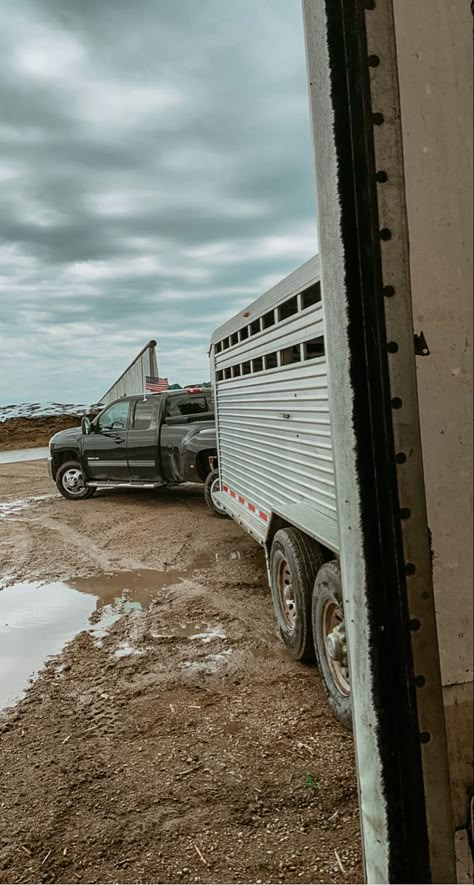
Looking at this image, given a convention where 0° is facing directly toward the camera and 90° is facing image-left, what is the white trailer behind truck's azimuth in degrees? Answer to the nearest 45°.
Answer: approximately 135°

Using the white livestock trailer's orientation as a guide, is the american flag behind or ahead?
ahead

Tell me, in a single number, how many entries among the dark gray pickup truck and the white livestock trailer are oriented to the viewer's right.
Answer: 0

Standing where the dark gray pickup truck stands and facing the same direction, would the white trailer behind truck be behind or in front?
behind

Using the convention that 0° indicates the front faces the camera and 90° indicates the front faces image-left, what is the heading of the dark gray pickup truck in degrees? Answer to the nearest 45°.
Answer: approximately 135°
